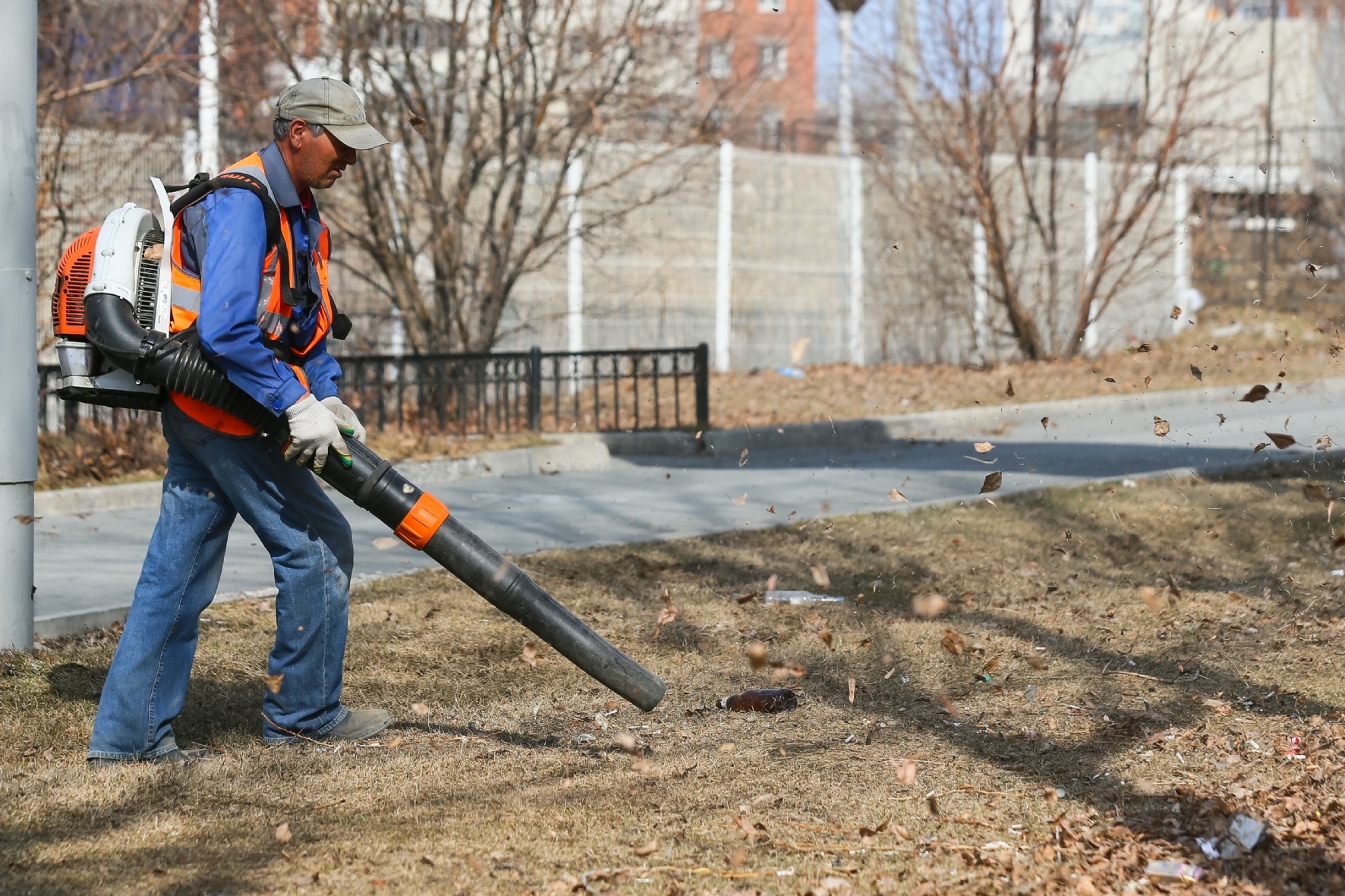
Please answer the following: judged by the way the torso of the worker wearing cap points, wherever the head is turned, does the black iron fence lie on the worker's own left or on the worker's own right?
on the worker's own left

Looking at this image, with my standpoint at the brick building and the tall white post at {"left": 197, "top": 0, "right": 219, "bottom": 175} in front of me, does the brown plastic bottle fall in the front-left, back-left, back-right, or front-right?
front-left

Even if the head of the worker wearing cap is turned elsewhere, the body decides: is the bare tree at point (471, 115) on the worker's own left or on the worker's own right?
on the worker's own left

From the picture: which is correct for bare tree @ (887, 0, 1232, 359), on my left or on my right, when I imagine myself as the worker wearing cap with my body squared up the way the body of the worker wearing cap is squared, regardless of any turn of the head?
on my left

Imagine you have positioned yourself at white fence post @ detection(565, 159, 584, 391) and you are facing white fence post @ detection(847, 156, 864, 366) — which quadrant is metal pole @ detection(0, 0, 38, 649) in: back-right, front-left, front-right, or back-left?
back-right

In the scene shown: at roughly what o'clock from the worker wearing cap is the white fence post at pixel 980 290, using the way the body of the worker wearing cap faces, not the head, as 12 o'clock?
The white fence post is roughly at 10 o'clock from the worker wearing cap.

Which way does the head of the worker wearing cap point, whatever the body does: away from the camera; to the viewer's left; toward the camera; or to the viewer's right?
to the viewer's right

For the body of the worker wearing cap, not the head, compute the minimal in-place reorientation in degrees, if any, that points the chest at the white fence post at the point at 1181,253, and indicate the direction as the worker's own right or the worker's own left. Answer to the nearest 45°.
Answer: approximately 45° to the worker's own left

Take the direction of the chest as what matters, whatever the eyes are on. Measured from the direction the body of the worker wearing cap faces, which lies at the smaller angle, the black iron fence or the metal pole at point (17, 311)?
the black iron fence

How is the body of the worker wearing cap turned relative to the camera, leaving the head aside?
to the viewer's right

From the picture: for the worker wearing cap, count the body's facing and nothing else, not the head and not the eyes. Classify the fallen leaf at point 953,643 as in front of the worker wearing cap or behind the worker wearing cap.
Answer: in front

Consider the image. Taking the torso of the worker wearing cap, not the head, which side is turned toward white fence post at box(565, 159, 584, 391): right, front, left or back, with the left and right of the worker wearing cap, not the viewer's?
left

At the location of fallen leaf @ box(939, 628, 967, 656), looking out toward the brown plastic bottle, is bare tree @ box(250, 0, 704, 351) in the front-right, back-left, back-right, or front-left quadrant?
back-right

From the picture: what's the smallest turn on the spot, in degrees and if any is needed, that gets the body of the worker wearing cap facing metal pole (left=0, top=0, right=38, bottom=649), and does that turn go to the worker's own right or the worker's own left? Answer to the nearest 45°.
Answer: approximately 135° to the worker's own left
